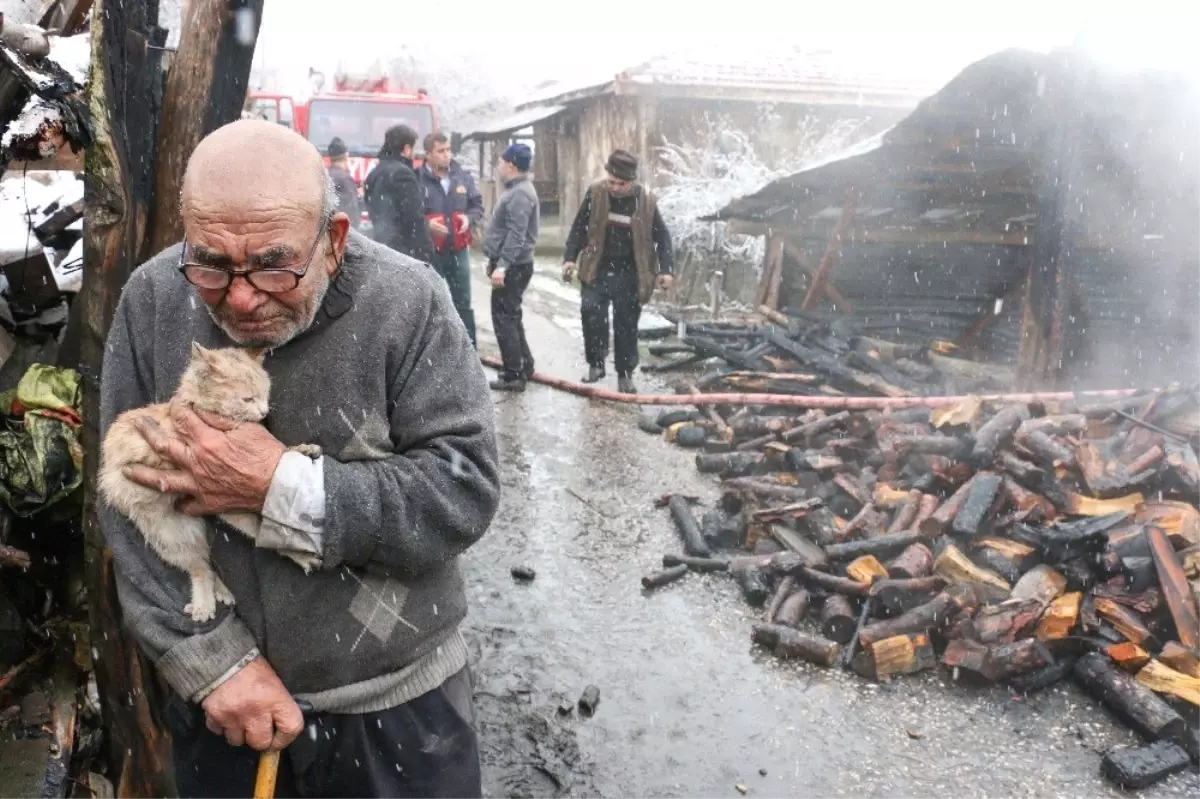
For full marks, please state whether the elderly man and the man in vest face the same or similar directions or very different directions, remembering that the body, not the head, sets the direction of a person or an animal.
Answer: same or similar directions

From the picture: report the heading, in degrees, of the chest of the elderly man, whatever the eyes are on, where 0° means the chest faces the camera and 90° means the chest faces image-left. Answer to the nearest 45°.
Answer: approximately 45°

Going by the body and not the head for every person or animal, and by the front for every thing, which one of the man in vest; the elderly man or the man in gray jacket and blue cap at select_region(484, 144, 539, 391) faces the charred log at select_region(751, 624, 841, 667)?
the man in vest

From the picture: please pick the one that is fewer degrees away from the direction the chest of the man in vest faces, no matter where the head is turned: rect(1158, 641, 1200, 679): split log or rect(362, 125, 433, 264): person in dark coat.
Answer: the split log

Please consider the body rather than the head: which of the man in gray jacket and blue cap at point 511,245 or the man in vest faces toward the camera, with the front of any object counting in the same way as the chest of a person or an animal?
the man in vest

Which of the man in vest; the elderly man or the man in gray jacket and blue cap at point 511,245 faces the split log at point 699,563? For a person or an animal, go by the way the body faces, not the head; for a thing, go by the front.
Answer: the man in vest

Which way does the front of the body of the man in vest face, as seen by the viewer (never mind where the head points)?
toward the camera

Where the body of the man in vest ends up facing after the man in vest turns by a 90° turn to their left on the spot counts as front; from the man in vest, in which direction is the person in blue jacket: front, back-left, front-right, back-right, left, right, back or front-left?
back

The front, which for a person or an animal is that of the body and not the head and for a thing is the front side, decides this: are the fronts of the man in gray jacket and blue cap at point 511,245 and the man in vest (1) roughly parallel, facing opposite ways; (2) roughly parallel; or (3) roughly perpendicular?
roughly perpendicular

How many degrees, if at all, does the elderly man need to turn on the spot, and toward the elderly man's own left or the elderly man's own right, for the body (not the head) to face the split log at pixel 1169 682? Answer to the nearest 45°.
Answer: approximately 135° to the elderly man's own left

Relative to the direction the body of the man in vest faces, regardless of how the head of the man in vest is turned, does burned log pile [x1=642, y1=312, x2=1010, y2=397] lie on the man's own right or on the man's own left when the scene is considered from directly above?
on the man's own left

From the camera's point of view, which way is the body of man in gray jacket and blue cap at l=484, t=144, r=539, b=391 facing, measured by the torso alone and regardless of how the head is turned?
to the viewer's left

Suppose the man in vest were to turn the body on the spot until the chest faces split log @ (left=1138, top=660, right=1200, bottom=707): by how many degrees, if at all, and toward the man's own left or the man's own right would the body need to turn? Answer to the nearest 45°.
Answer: approximately 45° to the man's own left

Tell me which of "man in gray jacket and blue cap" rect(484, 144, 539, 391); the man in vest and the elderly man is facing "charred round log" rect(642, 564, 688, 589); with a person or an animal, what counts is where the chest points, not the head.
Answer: the man in vest

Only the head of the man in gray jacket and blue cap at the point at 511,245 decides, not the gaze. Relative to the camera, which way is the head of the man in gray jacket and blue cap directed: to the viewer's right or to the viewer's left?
to the viewer's left
